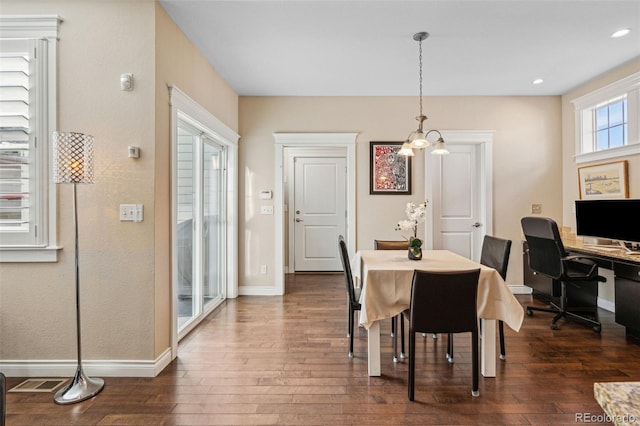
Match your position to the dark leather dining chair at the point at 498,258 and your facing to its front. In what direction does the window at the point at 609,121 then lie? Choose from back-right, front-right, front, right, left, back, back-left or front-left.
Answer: back

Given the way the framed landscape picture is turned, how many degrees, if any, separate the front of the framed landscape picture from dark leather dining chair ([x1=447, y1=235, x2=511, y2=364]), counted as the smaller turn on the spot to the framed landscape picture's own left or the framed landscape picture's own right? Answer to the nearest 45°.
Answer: approximately 45° to the framed landscape picture's own left

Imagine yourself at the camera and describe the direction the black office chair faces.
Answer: facing away from the viewer and to the right of the viewer

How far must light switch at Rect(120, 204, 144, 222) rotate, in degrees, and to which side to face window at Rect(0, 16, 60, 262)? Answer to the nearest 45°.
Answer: approximately 135° to its right

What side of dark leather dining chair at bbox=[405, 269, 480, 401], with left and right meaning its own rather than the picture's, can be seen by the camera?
back

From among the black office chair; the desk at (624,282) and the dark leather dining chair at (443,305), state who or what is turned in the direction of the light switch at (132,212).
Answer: the desk

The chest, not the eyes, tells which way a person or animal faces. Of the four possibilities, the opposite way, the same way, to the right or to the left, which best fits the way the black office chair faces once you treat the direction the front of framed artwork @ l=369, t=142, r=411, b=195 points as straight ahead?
to the left

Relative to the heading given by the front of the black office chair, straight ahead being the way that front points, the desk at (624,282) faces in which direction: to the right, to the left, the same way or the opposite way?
the opposite way

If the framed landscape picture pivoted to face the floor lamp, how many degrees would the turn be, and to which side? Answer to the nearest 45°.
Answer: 0° — it already faces it

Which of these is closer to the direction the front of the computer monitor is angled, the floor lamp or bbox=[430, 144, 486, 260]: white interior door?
the floor lamp

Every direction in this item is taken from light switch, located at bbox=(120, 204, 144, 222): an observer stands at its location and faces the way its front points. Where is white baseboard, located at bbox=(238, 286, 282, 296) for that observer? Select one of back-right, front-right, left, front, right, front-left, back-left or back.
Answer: back-left

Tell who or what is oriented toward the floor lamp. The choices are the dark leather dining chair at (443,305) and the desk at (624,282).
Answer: the desk

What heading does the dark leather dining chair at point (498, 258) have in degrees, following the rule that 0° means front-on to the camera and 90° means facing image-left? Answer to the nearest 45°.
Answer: approximately 45°

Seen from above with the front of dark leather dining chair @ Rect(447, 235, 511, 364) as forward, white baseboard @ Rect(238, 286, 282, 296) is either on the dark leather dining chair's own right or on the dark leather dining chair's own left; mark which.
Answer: on the dark leather dining chair's own right
